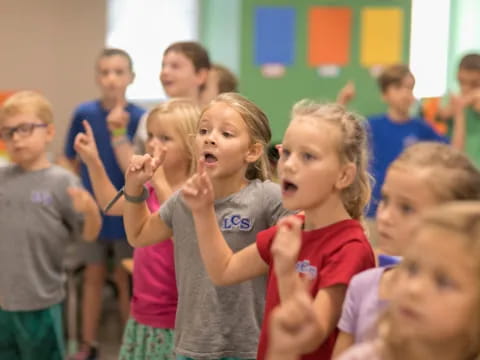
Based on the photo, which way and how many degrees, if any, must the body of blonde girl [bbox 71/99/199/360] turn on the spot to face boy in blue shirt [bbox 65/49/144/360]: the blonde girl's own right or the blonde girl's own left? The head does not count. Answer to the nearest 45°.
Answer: approximately 135° to the blonde girl's own right

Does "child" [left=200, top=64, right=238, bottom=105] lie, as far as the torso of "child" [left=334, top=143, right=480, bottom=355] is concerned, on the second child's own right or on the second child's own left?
on the second child's own right

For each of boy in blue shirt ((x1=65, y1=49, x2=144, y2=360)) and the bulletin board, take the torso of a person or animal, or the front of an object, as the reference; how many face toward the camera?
2

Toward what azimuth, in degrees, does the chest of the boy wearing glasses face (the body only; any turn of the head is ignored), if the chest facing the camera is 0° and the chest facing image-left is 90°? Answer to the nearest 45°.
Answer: approximately 45°
